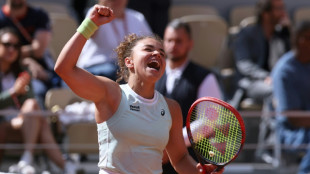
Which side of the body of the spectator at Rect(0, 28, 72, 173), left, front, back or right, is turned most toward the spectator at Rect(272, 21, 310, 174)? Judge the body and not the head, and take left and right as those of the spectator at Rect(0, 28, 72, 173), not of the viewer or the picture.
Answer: left

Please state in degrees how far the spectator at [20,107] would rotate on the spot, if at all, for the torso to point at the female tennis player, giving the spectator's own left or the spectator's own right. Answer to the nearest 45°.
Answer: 0° — they already face them

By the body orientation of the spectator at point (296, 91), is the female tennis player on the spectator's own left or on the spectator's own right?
on the spectator's own right

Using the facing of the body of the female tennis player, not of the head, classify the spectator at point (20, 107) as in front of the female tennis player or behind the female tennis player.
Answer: behind

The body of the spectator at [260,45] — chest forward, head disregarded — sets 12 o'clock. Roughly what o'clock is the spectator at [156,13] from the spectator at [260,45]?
the spectator at [156,13] is roughly at 4 o'clock from the spectator at [260,45].

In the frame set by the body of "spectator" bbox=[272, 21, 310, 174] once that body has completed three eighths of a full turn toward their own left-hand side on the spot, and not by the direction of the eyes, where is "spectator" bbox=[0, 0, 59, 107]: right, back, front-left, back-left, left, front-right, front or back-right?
left

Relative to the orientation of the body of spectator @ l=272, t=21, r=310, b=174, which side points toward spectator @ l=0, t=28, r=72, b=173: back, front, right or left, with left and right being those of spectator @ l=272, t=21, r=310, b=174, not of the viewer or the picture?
right

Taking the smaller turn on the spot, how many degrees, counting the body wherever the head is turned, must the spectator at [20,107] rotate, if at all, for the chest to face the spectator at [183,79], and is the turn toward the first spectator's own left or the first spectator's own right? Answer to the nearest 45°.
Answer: approximately 45° to the first spectator's own left
